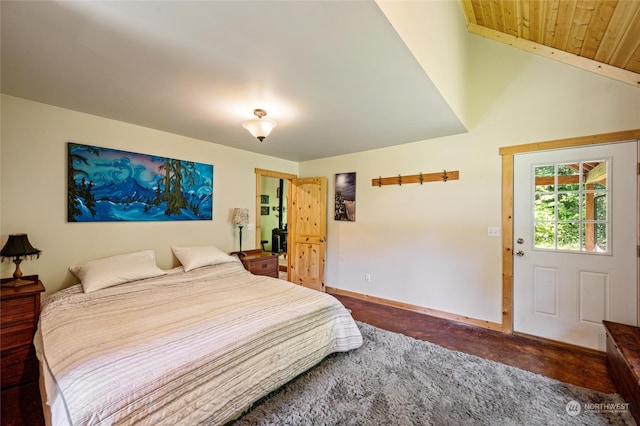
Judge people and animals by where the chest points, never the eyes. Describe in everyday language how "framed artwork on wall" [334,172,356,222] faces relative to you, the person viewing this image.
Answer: facing the viewer and to the left of the viewer

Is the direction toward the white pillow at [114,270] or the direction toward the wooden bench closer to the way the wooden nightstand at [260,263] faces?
the wooden bench

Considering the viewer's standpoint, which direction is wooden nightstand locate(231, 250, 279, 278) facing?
facing the viewer and to the right of the viewer

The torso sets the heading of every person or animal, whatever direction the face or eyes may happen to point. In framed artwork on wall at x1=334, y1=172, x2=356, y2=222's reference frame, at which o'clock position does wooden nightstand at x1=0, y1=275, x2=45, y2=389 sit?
The wooden nightstand is roughly at 12 o'clock from the framed artwork on wall.

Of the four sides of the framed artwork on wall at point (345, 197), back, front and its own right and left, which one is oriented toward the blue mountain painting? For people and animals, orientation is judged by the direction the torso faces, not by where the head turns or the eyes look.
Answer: front

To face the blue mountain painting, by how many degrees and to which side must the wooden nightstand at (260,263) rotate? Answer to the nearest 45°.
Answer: approximately 135° to its right

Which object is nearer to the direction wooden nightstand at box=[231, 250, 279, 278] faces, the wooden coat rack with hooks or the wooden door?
the wooden coat rack with hooks

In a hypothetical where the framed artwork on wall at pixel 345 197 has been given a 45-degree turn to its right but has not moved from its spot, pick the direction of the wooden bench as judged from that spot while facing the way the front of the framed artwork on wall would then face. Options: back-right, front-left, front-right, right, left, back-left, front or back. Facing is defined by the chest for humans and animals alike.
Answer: back-left

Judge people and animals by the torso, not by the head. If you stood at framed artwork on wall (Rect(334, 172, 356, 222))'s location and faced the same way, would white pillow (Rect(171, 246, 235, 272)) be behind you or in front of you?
in front

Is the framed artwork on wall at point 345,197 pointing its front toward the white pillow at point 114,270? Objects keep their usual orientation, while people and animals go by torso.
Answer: yes

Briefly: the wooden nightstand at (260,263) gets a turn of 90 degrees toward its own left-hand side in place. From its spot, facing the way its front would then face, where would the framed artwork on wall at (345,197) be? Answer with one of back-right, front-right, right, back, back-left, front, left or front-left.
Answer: front-right
